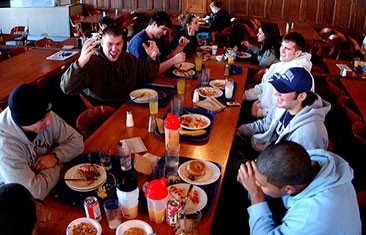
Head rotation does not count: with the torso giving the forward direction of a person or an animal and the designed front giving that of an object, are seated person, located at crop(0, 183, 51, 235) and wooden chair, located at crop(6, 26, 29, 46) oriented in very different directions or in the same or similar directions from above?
very different directions

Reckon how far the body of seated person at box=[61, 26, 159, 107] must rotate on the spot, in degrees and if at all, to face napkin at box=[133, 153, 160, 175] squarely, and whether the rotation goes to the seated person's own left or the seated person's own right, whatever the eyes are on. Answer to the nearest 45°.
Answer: approximately 45° to the seated person's own right

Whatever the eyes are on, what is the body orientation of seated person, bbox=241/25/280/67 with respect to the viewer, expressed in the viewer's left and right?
facing to the left of the viewer

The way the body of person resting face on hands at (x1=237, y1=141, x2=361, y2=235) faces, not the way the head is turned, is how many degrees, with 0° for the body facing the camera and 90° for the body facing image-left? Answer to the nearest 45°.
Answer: approximately 90°

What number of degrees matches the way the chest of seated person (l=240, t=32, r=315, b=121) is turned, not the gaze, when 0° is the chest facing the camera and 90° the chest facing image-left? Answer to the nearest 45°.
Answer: approximately 90°

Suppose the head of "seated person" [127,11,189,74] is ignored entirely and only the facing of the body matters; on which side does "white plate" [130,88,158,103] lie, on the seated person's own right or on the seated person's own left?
on the seated person's own right

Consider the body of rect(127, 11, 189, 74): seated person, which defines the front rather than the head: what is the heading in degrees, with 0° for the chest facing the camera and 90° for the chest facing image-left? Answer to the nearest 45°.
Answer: approximately 315°

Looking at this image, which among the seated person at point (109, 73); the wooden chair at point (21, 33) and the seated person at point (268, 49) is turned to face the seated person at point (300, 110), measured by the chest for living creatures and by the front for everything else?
the seated person at point (109, 73)
